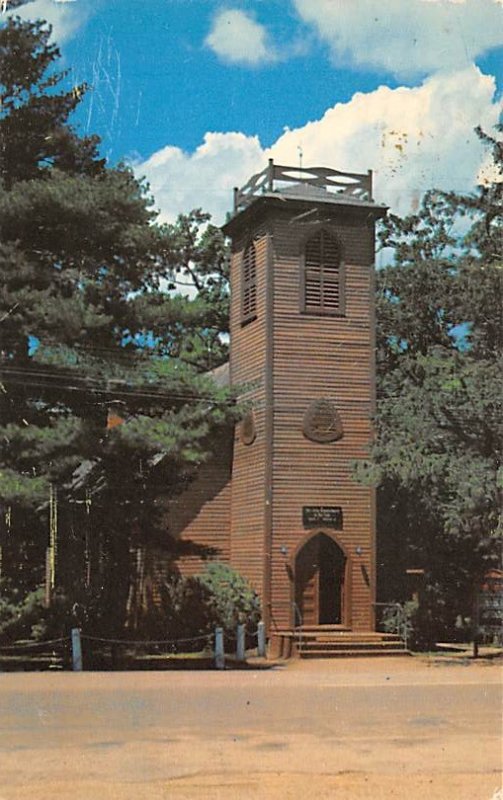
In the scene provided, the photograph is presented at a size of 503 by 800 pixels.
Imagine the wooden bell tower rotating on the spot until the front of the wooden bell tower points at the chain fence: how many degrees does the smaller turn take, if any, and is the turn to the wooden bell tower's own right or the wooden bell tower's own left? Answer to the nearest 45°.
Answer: approximately 45° to the wooden bell tower's own right

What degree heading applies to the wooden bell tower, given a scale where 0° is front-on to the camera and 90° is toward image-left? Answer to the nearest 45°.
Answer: approximately 0°

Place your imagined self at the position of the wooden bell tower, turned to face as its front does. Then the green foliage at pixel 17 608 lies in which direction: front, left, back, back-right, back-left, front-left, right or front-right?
front-right
